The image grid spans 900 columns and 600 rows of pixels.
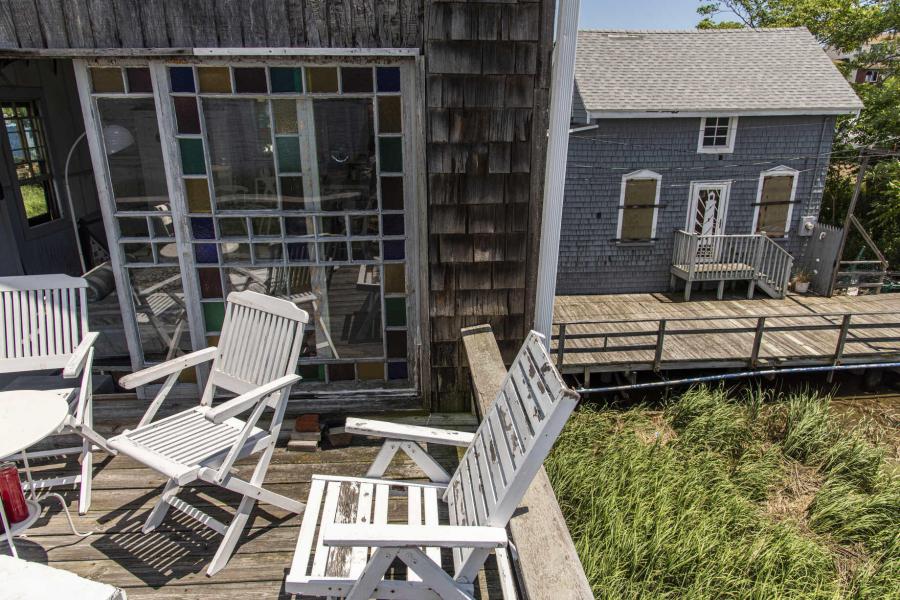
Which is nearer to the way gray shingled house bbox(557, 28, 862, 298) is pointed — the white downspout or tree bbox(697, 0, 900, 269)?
the white downspout

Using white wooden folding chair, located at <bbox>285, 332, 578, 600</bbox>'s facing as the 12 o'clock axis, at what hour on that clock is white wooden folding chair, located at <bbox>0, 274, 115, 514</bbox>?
white wooden folding chair, located at <bbox>0, 274, 115, 514</bbox> is roughly at 1 o'clock from white wooden folding chair, located at <bbox>285, 332, 578, 600</bbox>.

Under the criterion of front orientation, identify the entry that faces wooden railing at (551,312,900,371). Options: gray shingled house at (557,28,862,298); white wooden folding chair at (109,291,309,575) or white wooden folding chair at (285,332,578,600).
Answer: the gray shingled house

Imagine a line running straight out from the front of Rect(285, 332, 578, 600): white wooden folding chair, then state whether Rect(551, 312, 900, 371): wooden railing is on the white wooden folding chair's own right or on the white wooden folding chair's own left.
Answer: on the white wooden folding chair's own right

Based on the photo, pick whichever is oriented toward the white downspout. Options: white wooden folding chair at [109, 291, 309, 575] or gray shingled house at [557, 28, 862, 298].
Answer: the gray shingled house

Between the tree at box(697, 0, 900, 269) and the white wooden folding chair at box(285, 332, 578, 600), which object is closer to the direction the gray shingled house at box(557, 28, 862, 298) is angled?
the white wooden folding chair

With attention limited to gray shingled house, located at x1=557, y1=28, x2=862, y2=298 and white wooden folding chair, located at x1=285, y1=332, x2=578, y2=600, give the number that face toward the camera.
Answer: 1

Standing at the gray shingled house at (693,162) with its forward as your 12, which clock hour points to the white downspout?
The white downspout is roughly at 12 o'clock from the gray shingled house.

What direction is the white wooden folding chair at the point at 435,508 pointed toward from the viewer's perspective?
to the viewer's left
